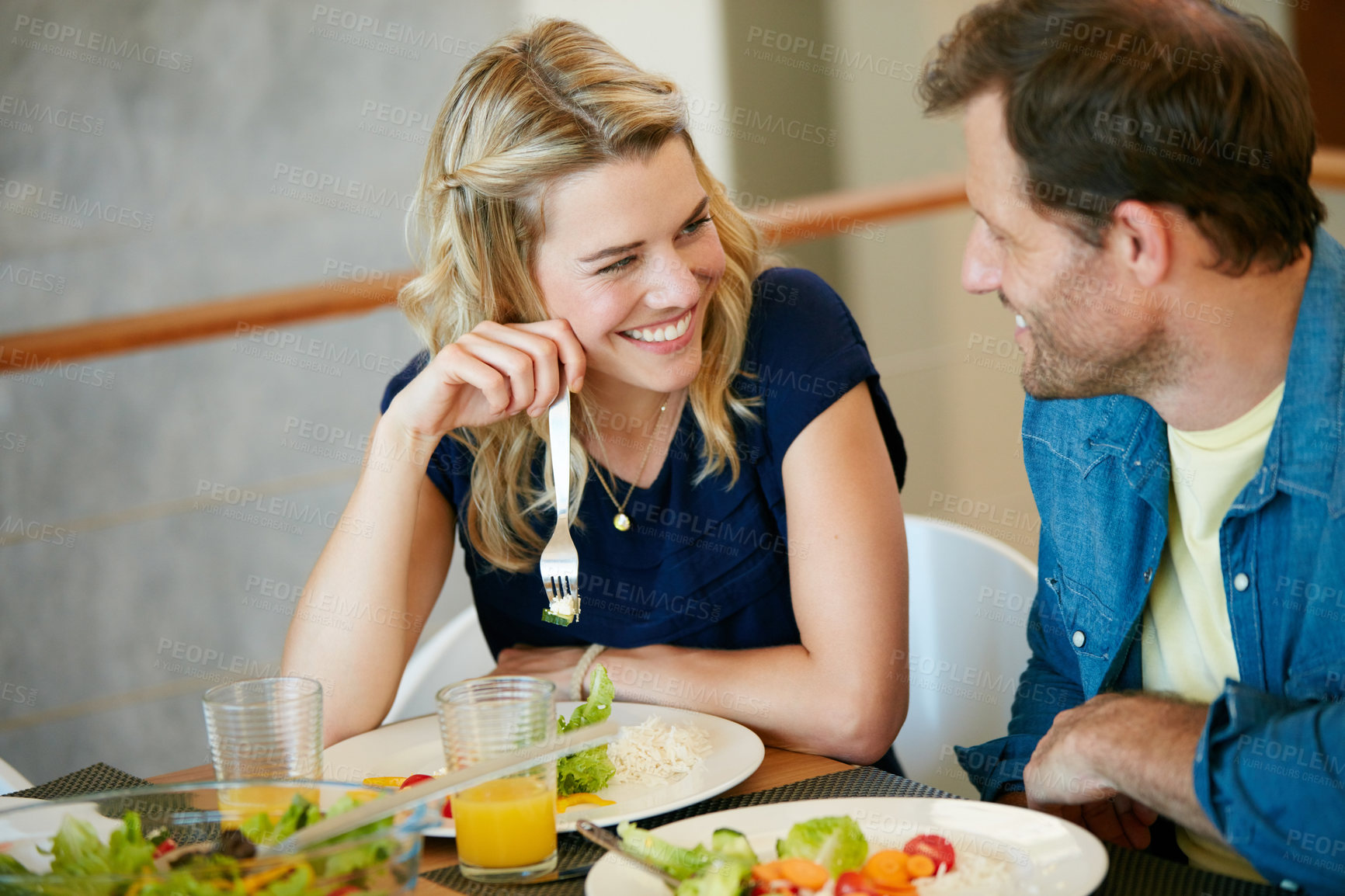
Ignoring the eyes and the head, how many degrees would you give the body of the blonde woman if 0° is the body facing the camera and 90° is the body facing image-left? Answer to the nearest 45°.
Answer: approximately 0°

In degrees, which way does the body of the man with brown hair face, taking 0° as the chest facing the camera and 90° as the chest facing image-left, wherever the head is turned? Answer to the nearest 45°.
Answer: approximately 45°

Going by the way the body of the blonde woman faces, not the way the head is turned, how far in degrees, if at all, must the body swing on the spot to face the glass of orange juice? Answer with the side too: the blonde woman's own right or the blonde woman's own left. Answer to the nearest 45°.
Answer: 0° — they already face it

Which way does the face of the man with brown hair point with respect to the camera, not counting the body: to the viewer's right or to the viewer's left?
to the viewer's left
